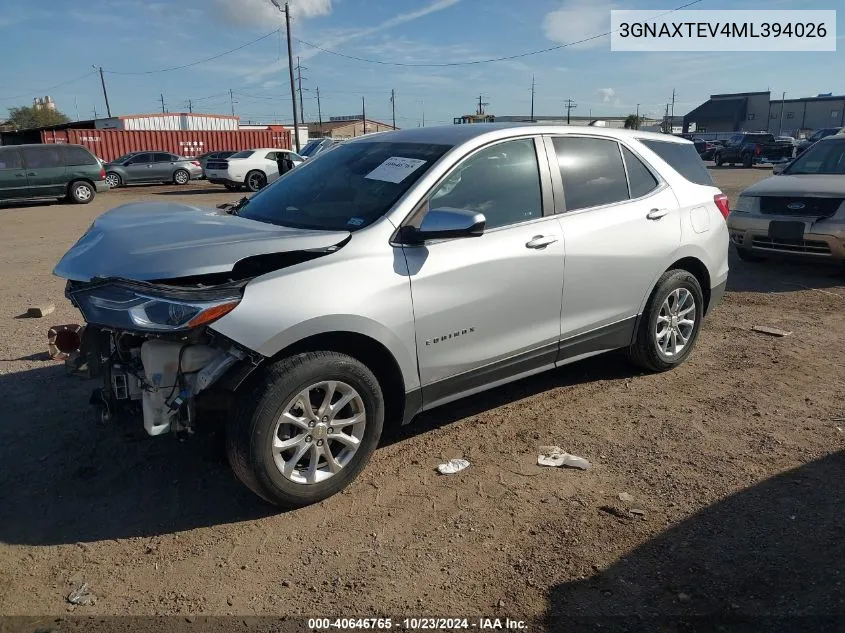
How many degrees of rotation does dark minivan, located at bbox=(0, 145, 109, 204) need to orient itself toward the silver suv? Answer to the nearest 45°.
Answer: approximately 90° to its left

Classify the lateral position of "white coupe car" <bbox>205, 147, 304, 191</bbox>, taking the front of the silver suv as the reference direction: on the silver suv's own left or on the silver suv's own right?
on the silver suv's own right

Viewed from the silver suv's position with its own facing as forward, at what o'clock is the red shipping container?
The red shipping container is roughly at 4 o'clock from the silver suv.

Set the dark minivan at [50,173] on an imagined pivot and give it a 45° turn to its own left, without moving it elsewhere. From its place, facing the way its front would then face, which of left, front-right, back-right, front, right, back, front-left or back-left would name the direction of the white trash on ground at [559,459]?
front-left

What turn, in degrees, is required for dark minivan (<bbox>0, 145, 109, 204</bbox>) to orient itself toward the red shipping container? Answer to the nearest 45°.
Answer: approximately 90° to its right

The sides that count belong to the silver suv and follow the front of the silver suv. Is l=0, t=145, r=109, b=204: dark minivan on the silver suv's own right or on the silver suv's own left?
on the silver suv's own right

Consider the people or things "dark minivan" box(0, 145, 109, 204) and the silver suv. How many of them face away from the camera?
0

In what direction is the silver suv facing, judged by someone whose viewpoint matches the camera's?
facing the viewer and to the left of the viewer

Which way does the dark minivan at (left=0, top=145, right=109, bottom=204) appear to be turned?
to the viewer's left
